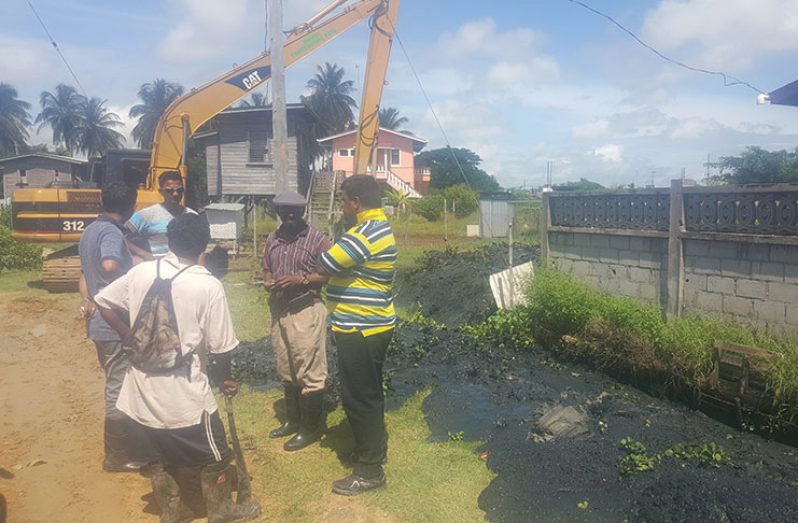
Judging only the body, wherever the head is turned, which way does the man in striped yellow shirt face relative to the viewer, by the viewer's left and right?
facing to the left of the viewer

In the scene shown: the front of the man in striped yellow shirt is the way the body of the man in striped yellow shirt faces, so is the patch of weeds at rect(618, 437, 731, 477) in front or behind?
behind

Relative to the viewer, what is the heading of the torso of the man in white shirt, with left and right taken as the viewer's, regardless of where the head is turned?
facing away from the viewer and to the right of the viewer

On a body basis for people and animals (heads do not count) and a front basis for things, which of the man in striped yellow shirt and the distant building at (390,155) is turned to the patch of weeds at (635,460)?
the distant building

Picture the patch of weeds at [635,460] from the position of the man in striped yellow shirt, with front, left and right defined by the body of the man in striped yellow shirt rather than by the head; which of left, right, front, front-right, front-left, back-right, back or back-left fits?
back

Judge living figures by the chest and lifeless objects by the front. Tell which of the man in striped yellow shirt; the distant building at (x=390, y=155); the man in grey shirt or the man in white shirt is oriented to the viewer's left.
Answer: the man in striped yellow shirt

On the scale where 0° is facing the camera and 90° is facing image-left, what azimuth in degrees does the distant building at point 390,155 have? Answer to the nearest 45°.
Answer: approximately 0°

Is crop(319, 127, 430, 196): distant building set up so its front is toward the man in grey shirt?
yes

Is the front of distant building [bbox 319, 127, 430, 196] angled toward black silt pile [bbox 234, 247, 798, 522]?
yes

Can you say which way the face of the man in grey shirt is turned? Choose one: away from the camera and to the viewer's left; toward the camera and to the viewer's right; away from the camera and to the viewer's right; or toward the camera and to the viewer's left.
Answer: away from the camera and to the viewer's right

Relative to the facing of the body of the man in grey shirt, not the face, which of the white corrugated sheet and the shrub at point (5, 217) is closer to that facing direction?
the white corrugated sheet
